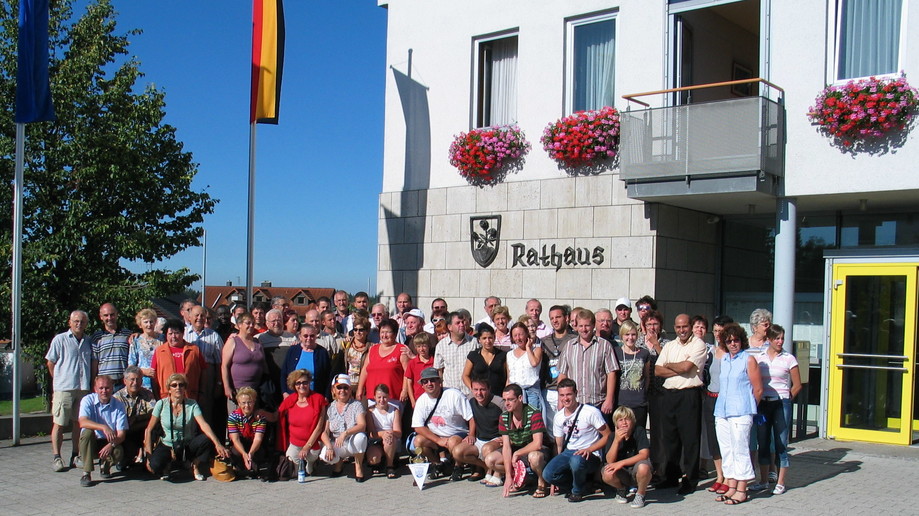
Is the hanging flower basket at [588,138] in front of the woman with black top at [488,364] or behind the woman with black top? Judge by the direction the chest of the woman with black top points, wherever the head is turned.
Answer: behind

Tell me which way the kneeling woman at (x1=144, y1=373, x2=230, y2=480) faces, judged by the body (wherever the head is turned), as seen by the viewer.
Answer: toward the camera

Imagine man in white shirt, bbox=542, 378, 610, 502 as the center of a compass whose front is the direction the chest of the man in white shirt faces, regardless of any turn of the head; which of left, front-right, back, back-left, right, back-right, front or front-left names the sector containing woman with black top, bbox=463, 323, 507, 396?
right

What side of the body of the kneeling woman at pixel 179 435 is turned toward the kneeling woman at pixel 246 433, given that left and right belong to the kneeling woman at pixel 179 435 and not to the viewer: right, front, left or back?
left

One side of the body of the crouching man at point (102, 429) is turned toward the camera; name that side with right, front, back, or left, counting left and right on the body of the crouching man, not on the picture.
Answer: front

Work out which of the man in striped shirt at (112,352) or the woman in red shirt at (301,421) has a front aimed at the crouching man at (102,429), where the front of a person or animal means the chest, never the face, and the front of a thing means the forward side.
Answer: the man in striped shirt

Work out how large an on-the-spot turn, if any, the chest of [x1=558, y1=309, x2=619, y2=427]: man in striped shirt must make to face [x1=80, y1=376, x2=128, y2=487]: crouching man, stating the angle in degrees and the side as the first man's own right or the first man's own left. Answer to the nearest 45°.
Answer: approximately 90° to the first man's own right

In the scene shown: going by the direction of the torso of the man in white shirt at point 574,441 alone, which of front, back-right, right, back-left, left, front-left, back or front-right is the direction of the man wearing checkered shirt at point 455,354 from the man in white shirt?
right

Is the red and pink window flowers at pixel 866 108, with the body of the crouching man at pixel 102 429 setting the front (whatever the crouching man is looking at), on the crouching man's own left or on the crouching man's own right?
on the crouching man's own left

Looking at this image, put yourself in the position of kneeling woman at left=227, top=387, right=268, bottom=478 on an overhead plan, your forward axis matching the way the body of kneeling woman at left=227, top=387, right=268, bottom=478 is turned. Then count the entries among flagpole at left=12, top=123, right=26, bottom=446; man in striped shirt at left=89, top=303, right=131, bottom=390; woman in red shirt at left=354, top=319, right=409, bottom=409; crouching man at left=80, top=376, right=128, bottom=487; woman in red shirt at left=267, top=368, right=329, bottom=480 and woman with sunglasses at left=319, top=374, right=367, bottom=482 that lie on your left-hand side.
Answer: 3

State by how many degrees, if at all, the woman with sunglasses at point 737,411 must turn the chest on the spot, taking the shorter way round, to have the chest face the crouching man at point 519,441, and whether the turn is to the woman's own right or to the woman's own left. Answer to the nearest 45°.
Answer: approximately 45° to the woman's own right

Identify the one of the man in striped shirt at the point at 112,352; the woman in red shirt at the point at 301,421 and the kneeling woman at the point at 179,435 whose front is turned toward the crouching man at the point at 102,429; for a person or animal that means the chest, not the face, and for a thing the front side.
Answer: the man in striped shirt

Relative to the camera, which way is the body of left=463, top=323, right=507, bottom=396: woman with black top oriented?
toward the camera

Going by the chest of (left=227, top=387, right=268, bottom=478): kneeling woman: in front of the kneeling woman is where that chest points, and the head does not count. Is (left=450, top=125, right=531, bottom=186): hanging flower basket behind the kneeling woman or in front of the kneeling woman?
behind
